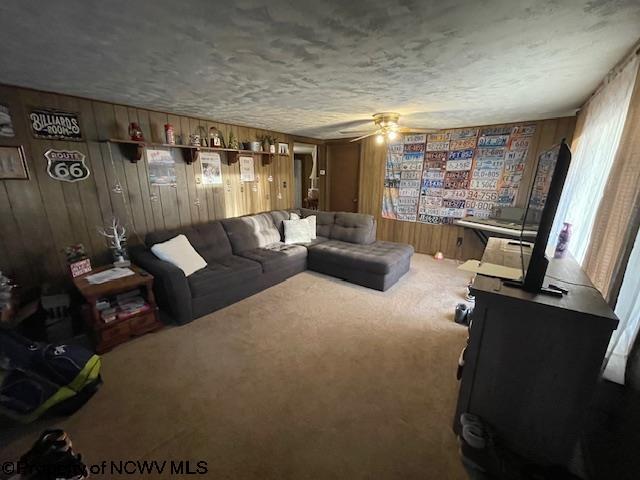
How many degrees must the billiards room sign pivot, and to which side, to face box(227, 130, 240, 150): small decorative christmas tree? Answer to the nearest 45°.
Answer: approximately 45° to its left

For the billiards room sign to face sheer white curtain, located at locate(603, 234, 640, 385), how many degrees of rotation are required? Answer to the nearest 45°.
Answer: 0° — it already faces it

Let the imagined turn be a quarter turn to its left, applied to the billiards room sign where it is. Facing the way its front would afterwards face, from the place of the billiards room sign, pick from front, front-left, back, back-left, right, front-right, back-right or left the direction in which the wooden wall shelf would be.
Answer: front-right

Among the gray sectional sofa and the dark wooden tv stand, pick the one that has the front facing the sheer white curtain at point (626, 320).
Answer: the gray sectional sofa

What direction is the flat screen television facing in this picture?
to the viewer's left

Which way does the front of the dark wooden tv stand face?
to the viewer's left

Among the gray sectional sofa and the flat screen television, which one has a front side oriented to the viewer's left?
the flat screen television
